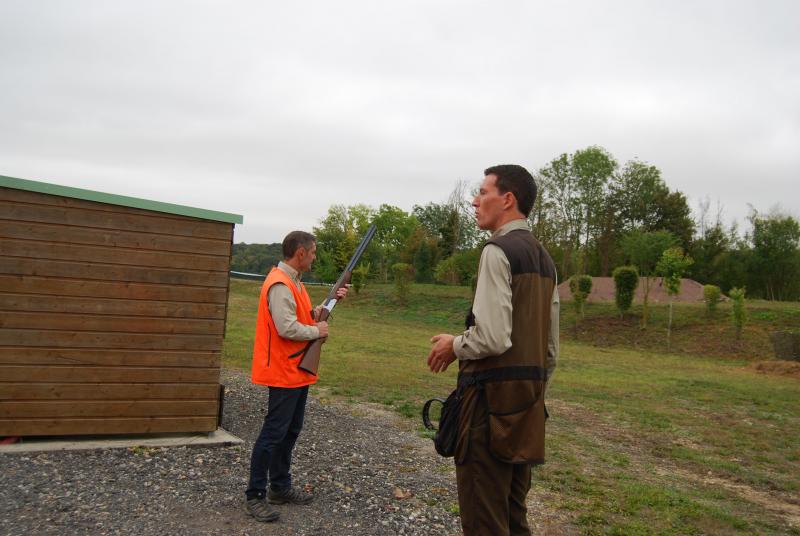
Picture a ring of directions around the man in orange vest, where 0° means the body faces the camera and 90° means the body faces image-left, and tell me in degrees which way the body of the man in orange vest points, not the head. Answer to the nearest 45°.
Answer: approximately 270°

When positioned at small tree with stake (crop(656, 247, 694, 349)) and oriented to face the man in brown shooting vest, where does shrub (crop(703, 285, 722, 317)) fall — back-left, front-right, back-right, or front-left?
back-left

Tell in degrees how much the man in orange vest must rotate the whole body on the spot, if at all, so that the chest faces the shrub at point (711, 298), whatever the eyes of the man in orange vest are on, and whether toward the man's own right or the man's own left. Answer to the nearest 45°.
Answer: approximately 45° to the man's own left

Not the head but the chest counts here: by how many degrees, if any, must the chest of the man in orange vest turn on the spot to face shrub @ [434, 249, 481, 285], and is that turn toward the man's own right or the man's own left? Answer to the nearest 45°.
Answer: approximately 90° to the man's own left

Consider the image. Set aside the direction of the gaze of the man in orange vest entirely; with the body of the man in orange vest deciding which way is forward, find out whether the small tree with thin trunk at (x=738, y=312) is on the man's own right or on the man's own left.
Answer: on the man's own left

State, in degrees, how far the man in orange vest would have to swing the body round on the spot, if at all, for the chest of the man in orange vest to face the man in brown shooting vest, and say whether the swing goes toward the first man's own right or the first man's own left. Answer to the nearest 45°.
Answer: approximately 45° to the first man's own right

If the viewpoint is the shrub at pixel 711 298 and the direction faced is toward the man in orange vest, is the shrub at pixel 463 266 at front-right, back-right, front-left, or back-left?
back-right

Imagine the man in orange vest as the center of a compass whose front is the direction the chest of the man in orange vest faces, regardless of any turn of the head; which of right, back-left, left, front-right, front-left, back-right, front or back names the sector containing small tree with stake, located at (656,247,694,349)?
front-left

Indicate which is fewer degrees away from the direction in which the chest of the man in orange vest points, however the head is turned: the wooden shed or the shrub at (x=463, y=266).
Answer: the shrub

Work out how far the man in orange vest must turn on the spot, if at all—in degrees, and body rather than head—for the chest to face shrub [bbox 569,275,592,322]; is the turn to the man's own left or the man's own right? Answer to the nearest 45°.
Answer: approximately 45° to the man's own left

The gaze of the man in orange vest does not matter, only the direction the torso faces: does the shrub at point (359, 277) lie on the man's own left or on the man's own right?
on the man's own left

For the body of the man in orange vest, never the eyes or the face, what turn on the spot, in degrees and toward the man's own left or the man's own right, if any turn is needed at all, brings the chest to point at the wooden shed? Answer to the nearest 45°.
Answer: approximately 135° to the man's own left

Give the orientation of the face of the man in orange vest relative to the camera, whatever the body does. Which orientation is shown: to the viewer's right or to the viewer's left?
to the viewer's right

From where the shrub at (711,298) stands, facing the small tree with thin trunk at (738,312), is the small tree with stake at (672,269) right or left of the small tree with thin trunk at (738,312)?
right

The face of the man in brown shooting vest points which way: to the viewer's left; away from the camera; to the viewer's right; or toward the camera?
to the viewer's left
